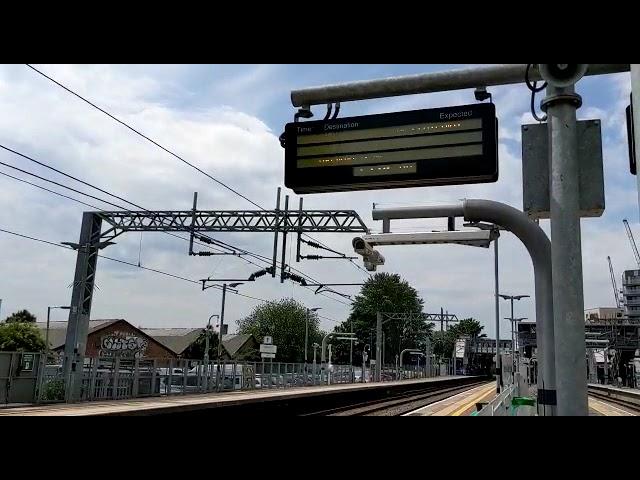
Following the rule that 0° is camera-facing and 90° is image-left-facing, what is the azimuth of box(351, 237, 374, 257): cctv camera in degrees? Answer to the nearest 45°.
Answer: approximately 45°

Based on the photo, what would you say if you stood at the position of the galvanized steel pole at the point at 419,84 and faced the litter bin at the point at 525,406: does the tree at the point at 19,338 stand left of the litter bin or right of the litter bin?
left

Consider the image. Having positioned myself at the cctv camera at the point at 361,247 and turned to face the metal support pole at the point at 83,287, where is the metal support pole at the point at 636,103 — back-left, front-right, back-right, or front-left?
back-left

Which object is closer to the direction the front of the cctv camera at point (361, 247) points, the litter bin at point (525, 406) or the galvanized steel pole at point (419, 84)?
the galvanized steel pole
